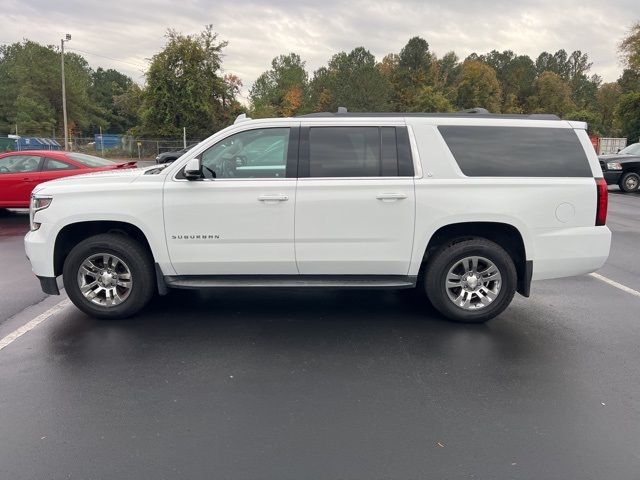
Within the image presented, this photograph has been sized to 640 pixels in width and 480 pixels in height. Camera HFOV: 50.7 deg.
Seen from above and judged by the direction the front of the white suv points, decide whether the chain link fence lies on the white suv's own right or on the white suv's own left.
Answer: on the white suv's own right

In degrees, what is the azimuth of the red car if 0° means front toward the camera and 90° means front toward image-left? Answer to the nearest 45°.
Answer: approximately 90°

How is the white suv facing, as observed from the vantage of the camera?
facing to the left of the viewer

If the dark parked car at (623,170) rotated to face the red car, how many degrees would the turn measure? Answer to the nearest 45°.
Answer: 0° — it already faces it

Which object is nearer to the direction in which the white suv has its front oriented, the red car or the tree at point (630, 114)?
the red car

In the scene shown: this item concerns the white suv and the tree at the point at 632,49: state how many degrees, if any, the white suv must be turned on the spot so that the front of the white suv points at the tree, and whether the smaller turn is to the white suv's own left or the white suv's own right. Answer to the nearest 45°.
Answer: approximately 135° to the white suv's own right

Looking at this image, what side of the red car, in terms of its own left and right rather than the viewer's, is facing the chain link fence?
right

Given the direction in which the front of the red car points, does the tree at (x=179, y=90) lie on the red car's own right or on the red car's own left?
on the red car's own right
